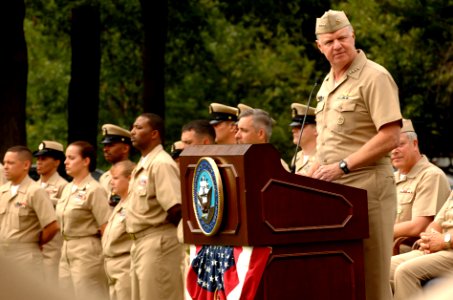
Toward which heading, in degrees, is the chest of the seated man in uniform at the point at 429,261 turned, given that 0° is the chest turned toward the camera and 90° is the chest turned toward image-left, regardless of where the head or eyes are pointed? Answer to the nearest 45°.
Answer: approximately 45°

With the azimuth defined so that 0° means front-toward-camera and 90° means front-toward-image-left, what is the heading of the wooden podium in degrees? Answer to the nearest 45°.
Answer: approximately 45°

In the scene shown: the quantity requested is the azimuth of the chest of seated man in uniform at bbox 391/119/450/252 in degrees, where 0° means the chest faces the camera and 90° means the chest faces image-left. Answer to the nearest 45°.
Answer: approximately 45°

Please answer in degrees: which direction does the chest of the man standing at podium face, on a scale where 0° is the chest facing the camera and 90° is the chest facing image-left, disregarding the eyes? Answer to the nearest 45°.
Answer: approximately 45°

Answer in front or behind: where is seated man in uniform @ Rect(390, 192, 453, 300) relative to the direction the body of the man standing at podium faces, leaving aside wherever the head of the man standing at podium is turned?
behind

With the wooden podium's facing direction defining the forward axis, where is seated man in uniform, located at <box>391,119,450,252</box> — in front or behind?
behind

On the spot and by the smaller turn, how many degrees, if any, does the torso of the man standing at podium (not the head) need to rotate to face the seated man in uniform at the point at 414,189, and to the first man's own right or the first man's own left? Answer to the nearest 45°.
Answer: approximately 135° to the first man's own right
